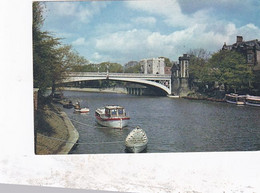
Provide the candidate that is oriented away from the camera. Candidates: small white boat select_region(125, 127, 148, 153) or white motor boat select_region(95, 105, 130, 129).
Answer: the small white boat

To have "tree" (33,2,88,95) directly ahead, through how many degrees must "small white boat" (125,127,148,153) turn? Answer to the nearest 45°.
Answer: approximately 90° to its left

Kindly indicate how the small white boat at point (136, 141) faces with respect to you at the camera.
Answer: facing away from the viewer

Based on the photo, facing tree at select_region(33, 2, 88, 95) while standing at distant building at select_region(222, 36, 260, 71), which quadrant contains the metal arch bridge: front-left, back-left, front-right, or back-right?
front-right

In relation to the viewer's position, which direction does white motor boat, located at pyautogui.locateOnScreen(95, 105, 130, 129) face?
facing the viewer and to the right of the viewer

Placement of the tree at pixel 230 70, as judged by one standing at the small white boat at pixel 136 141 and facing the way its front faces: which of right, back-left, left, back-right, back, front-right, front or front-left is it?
front-right
